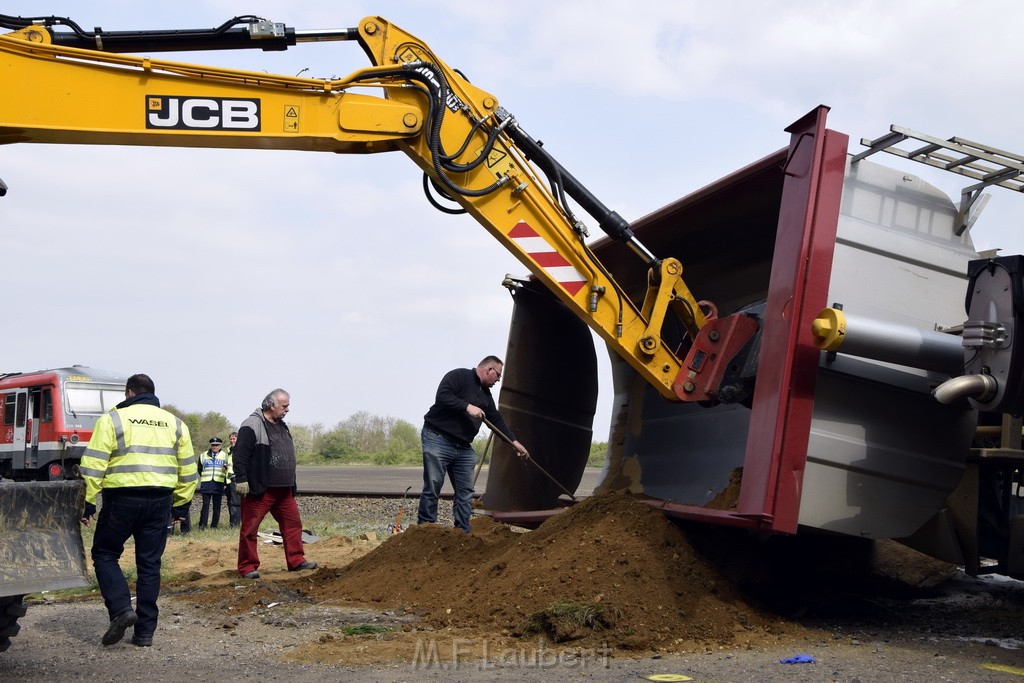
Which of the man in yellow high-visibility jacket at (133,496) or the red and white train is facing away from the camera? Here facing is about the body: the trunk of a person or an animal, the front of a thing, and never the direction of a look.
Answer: the man in yellow high-visibility jacket

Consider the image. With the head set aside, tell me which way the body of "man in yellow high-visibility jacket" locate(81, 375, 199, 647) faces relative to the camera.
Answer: away from the camera

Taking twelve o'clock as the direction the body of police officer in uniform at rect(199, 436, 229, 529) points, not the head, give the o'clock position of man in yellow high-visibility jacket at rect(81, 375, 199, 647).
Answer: The man in yellow high-visibility jacket is roughly at 12 o'clock from the police officer in uniform.

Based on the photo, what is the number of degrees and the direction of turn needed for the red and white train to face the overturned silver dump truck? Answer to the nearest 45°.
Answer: approximately 45° to its right

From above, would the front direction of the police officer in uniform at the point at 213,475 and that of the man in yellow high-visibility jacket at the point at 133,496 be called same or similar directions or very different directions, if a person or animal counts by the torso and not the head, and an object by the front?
very different directions

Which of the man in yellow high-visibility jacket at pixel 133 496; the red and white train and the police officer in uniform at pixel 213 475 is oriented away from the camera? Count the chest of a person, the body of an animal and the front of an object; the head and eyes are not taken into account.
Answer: the man in yellow high-visibility jacket

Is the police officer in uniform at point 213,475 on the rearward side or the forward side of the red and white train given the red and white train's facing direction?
on the forward side

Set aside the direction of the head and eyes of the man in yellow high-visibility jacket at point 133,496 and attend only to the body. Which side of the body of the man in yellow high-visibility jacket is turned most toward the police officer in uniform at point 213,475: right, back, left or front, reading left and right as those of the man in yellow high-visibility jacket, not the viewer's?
front

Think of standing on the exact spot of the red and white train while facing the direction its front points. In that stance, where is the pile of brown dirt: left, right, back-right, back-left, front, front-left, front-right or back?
front-right

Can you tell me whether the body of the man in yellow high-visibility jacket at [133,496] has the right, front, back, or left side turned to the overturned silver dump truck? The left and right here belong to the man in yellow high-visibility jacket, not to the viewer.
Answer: right

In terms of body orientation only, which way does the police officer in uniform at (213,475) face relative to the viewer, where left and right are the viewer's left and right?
facing the viewer

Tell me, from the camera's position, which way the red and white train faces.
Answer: facing the viewer and to the right of the viewer
